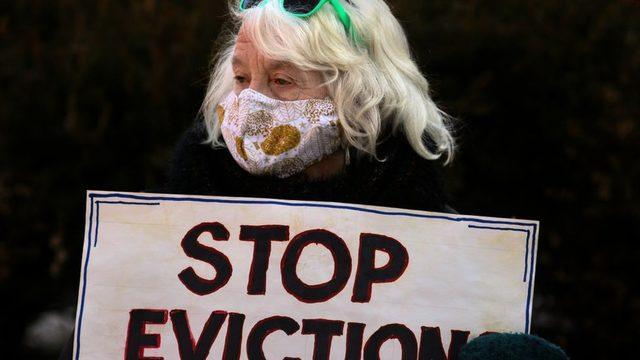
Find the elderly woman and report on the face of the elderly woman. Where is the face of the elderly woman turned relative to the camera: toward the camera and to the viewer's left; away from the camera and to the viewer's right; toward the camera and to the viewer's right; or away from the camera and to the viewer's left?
toward the camera and to the viewer's left

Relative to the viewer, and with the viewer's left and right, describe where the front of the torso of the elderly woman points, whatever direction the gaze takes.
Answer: facing the viewer and to the left of the viewer
